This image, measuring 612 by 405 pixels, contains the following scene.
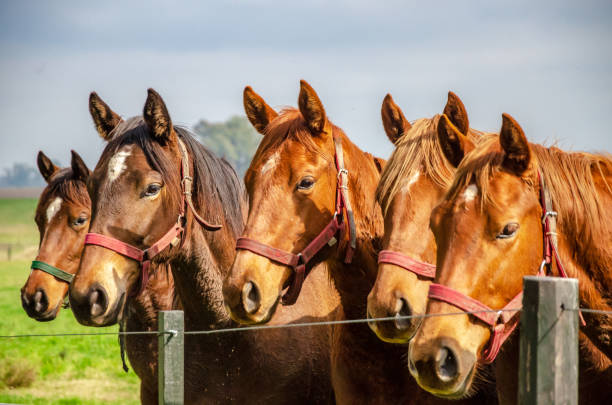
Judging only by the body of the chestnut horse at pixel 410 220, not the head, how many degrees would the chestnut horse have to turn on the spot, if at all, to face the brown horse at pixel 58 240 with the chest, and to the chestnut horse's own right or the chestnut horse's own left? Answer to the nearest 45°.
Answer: approximately 90° to the chestnut horse's own right

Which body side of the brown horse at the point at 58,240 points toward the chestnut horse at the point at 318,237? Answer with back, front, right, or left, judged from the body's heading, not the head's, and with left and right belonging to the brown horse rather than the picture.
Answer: left

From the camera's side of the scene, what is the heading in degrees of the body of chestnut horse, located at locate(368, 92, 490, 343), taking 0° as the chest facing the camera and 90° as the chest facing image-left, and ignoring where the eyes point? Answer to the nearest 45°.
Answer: approximately 45°

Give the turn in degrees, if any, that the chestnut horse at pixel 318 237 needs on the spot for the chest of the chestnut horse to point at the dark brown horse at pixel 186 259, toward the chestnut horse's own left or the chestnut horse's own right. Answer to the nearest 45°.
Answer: approximately 90° to the chestnut horse's own right

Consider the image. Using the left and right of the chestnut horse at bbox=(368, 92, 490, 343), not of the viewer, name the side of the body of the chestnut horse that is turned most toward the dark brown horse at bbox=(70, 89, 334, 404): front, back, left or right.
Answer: right

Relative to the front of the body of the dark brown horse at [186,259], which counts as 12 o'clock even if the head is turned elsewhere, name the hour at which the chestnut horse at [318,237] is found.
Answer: The chestnut horse is roughly at 9 o'clock from the dark brown horse.

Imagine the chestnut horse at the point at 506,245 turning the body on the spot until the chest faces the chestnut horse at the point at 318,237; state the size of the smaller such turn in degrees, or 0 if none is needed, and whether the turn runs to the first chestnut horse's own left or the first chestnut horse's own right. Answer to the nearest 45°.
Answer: approximately 90° to the first chestnut horse's own right

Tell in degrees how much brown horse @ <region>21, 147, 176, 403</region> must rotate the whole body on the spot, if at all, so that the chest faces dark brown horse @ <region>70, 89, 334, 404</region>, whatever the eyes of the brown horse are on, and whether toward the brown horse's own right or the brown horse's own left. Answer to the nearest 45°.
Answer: approximately 90° to the brown horse's own left

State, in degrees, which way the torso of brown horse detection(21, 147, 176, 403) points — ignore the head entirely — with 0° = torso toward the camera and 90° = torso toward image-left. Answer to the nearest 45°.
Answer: approximately 45°
